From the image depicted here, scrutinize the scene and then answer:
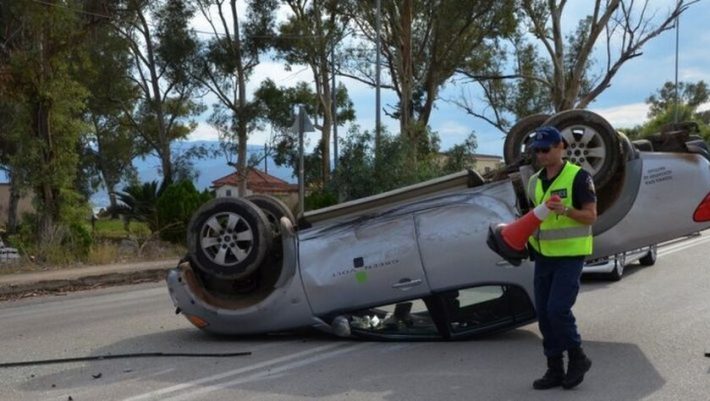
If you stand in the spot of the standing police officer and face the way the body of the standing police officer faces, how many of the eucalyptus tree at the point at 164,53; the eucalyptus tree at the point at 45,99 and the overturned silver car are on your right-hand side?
3

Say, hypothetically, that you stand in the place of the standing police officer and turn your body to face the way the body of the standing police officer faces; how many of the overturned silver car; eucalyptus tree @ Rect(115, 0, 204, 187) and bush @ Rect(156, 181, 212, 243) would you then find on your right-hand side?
3

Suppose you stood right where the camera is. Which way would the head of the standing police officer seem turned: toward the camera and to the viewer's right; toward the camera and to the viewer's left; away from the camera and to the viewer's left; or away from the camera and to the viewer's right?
toward the camera and to the viewer's left

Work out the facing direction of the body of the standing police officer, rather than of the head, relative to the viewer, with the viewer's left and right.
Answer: facing the viewer and to the left of the viewer

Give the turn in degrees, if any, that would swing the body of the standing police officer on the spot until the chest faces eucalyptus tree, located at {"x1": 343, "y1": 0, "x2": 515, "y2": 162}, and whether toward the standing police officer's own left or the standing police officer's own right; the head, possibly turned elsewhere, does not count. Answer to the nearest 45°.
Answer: approximately 135° to the standing police officer's own right

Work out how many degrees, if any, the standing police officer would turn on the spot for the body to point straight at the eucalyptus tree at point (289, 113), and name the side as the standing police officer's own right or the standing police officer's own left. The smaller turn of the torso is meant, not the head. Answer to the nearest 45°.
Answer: approximately 135° to the standing police officer's own right

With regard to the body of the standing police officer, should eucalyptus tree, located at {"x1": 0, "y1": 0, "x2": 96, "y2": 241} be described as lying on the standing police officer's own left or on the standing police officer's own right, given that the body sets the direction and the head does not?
on the standing police officer's own right

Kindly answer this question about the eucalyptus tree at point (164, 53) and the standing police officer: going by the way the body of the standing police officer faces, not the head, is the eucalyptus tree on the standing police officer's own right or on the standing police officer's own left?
on the standing police officer's own right

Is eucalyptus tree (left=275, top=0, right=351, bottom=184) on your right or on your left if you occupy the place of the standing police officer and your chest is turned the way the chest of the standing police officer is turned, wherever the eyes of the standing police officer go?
on your right
